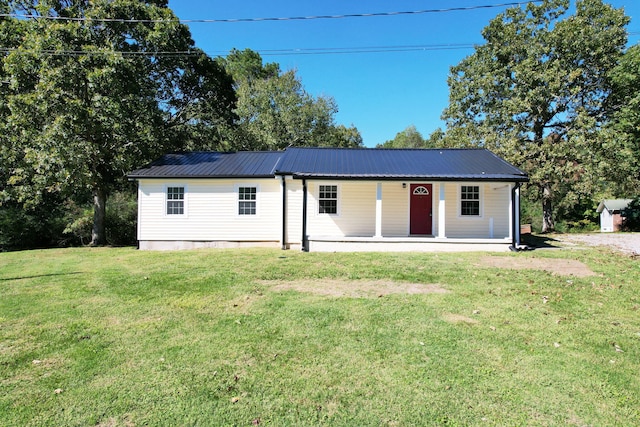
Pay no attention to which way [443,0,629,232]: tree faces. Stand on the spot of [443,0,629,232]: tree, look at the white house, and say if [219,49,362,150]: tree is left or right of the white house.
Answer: right

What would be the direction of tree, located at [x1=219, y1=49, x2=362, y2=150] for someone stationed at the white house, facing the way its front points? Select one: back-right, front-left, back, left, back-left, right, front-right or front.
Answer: back

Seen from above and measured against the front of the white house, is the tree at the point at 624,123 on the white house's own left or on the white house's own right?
on the white house's own left

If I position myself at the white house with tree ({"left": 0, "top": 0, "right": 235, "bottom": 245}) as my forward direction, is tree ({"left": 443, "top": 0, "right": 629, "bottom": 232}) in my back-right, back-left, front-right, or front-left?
back-right

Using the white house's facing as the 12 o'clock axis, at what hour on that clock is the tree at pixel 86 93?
The tree is roughly at 3 o'clock from the white house.

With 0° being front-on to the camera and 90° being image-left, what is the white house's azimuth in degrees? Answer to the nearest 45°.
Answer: approximately 0°

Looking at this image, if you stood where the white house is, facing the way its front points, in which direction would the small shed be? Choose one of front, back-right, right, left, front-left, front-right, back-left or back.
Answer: back-left

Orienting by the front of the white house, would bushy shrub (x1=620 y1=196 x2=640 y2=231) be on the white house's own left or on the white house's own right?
on the white house's own left
